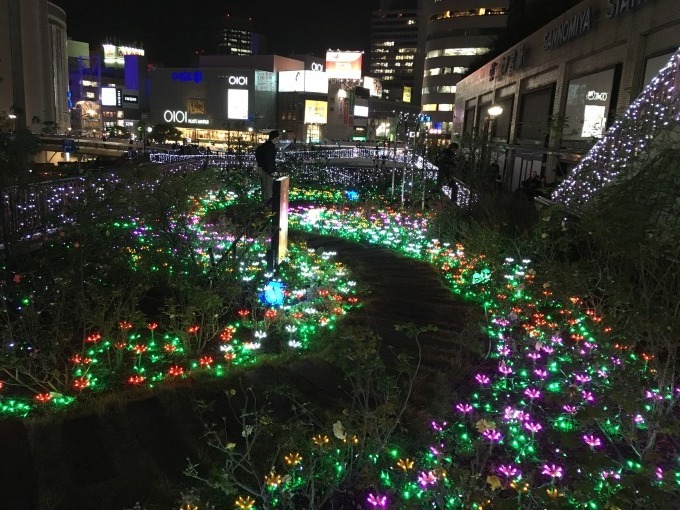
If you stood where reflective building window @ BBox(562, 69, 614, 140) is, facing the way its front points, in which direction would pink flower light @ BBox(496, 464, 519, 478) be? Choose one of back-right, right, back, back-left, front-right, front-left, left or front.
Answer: front-left

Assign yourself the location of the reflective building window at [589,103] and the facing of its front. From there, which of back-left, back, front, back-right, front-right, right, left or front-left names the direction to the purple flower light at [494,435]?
front-left

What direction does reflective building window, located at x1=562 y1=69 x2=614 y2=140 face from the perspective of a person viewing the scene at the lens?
facing the viewer and to the left of the viewer

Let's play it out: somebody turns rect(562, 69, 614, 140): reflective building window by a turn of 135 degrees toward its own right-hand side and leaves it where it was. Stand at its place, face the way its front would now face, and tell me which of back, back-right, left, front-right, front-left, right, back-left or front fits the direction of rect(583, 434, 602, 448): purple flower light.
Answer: back

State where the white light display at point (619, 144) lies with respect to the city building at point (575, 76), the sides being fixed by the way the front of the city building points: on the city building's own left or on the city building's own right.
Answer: on the city building's own left

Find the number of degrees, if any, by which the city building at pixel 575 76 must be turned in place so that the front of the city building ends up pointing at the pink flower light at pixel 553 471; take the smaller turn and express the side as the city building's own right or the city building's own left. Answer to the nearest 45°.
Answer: approximately 45° to the city building's own left

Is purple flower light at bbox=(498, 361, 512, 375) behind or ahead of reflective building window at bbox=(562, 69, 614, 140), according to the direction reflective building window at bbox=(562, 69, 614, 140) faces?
ahead
